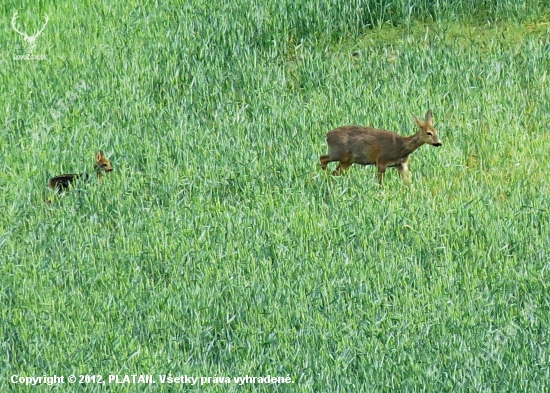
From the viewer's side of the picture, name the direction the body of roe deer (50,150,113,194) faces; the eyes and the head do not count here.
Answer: to the viewer's right

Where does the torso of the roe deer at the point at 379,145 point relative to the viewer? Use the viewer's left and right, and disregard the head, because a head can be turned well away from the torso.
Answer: facing to the right of the viewer

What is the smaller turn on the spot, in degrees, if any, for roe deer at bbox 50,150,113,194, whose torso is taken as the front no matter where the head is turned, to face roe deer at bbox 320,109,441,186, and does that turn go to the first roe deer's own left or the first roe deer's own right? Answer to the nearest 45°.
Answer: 0° — it already faces it

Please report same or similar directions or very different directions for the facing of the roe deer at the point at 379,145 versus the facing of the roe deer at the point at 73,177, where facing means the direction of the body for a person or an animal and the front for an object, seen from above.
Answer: same or similar directions

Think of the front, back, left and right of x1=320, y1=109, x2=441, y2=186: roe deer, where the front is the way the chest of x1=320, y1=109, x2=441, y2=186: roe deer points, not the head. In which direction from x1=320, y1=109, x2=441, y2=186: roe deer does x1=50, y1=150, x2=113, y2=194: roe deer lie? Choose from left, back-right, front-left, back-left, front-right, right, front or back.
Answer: back

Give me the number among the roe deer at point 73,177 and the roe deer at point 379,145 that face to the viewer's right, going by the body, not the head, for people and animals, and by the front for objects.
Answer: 2
